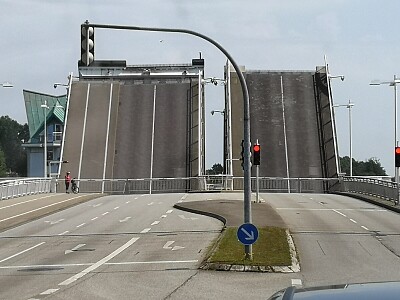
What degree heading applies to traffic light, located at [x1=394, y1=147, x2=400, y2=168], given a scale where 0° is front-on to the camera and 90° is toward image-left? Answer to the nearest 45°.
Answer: approximately 0°

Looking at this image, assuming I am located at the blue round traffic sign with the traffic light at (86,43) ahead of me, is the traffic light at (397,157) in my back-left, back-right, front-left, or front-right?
back-right

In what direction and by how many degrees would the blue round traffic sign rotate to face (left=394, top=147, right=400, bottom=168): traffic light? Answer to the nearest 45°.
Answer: approximately 135° to its left

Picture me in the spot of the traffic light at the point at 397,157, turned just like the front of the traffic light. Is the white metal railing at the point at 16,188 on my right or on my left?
on my right

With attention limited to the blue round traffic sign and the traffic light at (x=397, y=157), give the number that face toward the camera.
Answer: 2

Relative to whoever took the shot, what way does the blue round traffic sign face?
facing the viewer

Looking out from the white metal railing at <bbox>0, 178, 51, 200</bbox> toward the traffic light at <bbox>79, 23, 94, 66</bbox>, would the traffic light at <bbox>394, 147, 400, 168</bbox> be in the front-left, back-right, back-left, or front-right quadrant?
front-left

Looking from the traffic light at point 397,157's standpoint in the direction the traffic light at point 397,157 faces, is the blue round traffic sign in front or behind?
in front

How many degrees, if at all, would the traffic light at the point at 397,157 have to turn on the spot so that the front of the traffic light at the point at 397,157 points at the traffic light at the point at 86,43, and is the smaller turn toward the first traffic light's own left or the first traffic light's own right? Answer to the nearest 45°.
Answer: approximately 45° to the first traffic light's own right
